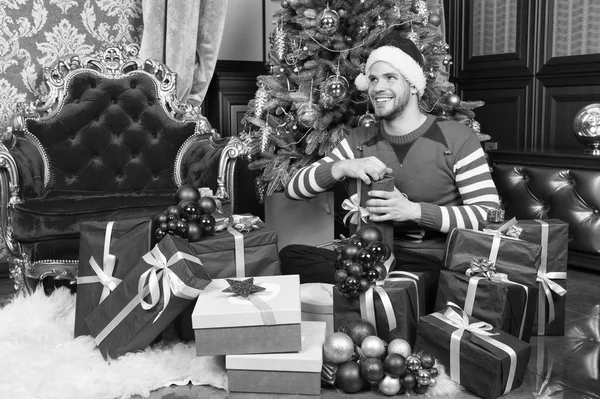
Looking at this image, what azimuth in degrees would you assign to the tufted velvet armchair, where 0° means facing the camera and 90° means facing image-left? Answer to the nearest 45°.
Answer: approximately 0°

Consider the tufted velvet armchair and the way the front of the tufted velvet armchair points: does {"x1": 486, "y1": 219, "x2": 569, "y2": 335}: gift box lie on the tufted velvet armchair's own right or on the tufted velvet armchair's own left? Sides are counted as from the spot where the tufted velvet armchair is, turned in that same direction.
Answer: on the tufted velvet armchair's own left

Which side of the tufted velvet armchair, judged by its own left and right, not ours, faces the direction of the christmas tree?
left

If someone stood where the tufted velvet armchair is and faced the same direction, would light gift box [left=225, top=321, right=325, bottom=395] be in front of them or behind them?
in front

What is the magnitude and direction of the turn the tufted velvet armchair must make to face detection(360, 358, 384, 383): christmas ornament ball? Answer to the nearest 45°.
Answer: approximately 45° to its left

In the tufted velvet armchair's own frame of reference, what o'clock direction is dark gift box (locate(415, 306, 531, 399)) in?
The dark gift box is roughly at 11 o'clock from the tufted velvet armchair.

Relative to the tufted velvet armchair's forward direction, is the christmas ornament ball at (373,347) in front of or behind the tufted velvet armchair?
in front
